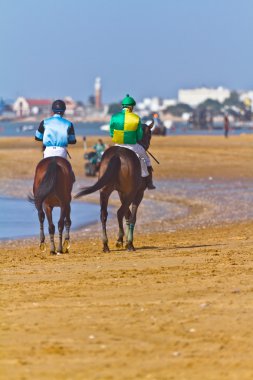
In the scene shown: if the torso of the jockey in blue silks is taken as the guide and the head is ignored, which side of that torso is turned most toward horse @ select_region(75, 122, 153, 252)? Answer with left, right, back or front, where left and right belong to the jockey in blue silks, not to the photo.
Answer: right

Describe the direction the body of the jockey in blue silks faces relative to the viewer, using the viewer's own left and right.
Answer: facing away from the viewer

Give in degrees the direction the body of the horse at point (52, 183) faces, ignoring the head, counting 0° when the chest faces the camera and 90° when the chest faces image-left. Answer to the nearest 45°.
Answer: approximately 180°

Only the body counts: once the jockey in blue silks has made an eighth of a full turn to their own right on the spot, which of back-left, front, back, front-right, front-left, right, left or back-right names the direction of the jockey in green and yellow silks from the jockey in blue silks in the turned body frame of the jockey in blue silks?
front-right

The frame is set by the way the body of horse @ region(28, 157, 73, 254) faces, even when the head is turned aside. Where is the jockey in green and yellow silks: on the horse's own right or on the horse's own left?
on the horse's own right

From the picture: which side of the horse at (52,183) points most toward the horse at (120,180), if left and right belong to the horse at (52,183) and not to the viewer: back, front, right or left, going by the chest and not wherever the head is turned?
right
